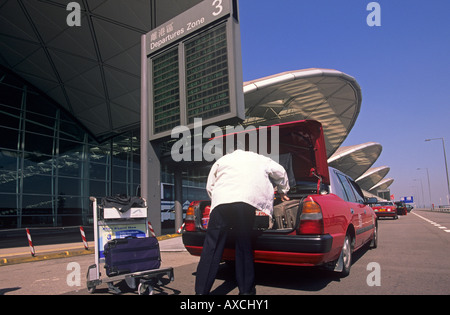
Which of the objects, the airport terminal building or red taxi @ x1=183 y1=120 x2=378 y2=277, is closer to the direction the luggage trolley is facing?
the red taxi

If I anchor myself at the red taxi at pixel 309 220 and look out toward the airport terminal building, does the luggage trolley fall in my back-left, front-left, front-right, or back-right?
front-left

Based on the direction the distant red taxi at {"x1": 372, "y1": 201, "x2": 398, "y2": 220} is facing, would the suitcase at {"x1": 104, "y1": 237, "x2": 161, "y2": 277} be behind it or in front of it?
behind

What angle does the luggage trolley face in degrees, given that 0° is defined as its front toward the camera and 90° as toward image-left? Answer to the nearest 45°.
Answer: approximately 315°

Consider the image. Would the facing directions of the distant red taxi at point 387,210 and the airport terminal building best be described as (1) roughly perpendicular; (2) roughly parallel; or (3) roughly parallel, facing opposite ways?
roughly perpendicular

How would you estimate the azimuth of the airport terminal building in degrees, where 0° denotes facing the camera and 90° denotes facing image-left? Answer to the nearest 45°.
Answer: approximately 315°

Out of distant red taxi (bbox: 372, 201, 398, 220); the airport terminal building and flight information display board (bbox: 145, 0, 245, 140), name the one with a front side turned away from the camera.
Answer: the distant red taxi

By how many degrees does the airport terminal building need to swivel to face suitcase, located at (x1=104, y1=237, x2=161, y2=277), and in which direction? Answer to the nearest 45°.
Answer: approximately 45° to its right

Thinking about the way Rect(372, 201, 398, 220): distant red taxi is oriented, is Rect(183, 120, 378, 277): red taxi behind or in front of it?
behind

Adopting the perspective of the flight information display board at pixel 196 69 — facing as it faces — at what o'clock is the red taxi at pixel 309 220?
The red taxi is roughly at 10 o'clock from the flight information display board.

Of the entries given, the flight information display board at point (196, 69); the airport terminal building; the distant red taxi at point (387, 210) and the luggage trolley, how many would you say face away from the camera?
1

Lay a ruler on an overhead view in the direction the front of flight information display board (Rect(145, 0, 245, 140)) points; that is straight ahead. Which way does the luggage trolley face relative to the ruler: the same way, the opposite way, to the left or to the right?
to the left

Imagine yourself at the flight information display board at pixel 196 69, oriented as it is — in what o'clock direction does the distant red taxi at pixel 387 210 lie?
The distant red taxi is roughly at 6 o'clock from the flight information display board.

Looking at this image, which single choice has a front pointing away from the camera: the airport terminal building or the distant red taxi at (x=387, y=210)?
the distant red taxi

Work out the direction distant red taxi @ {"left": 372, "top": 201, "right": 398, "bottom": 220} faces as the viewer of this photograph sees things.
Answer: facing away from the viewer

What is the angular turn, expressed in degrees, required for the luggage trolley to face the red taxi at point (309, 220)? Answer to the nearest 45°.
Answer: approximately 45° to its left
